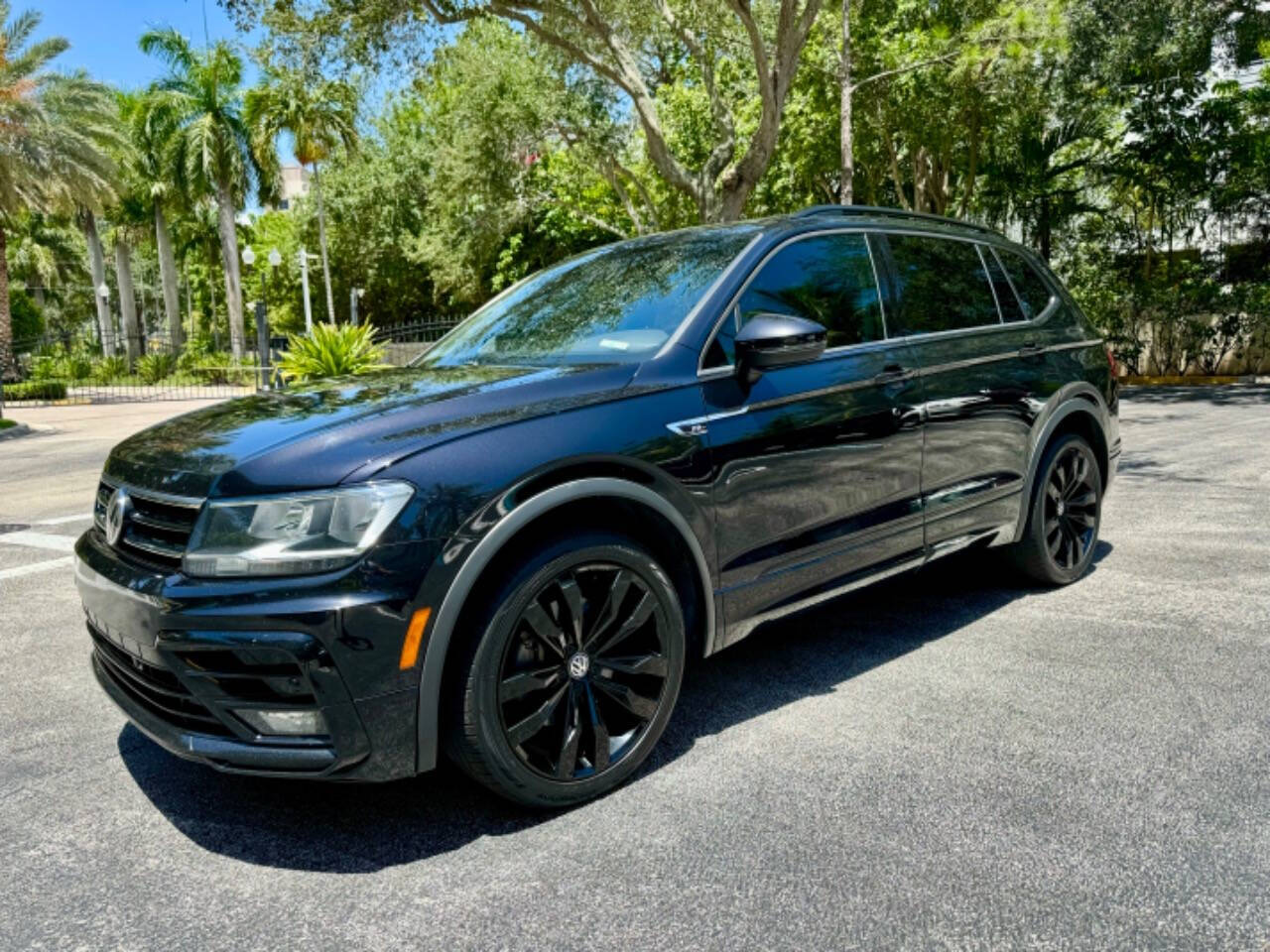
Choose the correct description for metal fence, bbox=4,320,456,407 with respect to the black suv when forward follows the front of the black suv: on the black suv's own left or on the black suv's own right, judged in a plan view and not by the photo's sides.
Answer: on the black suv's own right

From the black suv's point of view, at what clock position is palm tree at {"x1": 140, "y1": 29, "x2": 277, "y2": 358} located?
The palm tree is roughly at 4 o'clock from the black suv.

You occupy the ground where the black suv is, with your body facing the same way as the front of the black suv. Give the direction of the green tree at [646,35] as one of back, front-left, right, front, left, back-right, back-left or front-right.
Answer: back-right

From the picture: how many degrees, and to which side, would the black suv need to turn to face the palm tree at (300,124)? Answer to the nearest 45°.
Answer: approximately 135° to its right

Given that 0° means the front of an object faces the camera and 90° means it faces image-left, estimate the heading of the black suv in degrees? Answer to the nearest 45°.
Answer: approximately 45°

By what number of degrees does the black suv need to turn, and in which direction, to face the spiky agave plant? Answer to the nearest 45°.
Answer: approximately 135° to its right

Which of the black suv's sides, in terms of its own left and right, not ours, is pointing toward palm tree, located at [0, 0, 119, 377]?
right
